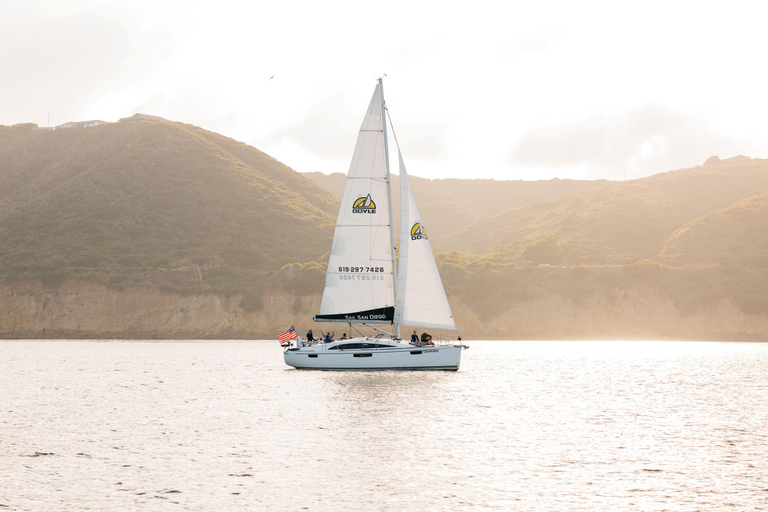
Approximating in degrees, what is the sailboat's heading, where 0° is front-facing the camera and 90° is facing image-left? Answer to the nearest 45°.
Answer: approximately 270°
